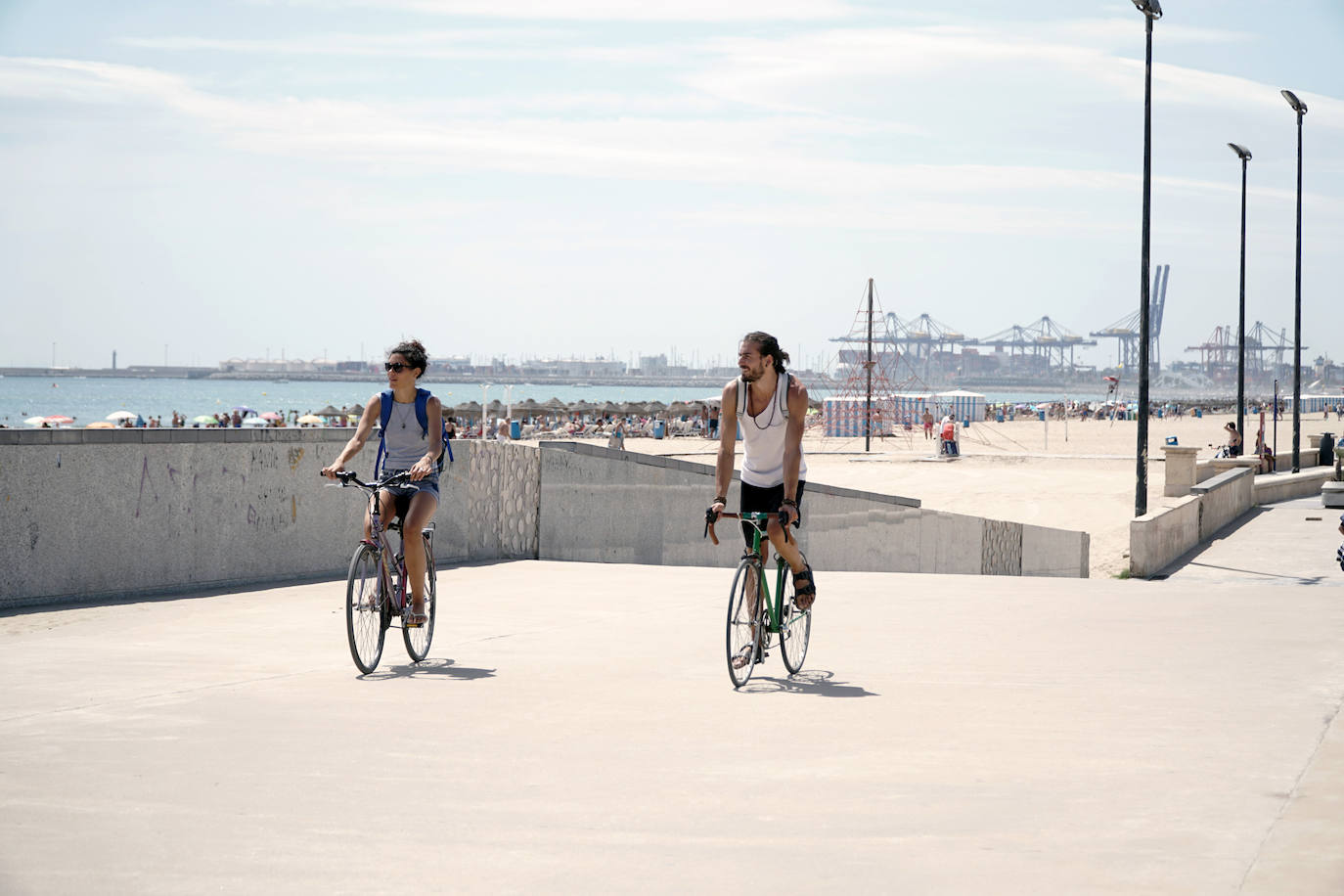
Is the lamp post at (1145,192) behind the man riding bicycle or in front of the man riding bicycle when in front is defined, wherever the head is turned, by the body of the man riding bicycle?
behind

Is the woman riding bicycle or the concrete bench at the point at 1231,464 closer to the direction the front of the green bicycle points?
the woman riding bicycle

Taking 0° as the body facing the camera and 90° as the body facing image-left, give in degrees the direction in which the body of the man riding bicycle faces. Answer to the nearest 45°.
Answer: approximately 45°

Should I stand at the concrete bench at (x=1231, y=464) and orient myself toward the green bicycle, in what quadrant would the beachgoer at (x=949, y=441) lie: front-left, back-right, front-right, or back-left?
back-right

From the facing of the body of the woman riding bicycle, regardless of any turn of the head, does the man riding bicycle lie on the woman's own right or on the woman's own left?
on the woman's own left

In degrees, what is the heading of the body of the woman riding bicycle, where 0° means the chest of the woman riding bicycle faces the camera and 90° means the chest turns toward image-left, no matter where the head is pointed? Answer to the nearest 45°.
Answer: approximately 45°

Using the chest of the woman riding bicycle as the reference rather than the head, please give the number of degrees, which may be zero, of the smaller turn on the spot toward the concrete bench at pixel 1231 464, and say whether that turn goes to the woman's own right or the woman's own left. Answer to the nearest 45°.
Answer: approximately 180°

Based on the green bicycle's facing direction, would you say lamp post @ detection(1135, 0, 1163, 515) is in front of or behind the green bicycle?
behind

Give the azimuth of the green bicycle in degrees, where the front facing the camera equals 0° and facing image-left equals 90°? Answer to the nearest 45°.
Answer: approximately 45°

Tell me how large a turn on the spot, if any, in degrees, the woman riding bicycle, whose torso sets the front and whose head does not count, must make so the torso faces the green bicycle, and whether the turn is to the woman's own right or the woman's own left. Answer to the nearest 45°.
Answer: approximately 90° to the woman's own left

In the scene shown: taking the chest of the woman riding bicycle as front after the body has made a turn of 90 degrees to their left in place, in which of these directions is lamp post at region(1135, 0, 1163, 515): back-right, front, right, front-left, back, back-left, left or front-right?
left
